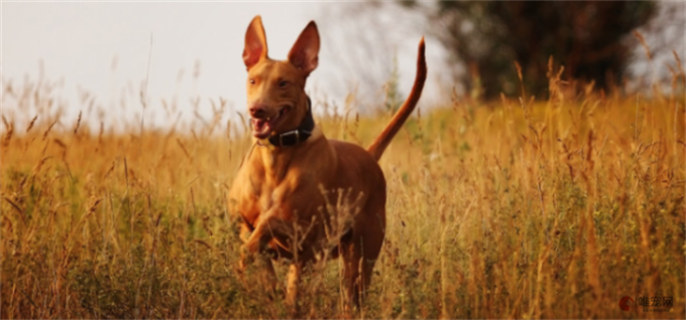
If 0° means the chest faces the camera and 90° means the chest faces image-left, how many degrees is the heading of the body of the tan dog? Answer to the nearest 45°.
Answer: approximately 45°
